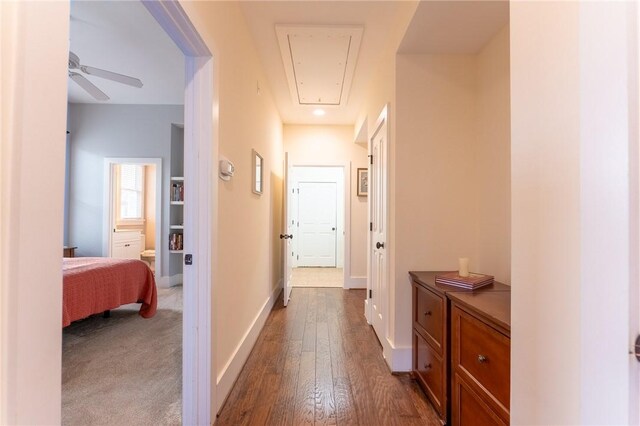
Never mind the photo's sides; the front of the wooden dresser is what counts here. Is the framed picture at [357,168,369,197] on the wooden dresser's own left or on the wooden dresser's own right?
on the wooden dresser's own right

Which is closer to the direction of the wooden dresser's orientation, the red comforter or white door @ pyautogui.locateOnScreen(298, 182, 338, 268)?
the red comforter

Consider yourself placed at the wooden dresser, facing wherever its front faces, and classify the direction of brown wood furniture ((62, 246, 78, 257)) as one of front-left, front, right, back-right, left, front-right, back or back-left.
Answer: front-right

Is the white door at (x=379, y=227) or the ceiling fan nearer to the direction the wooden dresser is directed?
the ceiling fan

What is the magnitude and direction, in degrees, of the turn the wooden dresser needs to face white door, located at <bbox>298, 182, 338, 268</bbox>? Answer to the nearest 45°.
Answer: approximately 90° to its right

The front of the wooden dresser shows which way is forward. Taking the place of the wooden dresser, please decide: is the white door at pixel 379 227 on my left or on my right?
on my right

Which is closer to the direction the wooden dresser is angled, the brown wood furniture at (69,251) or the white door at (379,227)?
the brown wood furniture

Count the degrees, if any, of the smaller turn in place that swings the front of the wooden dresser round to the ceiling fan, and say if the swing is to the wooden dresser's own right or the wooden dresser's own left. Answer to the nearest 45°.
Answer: approximately 45° to the wooden dresser's own right

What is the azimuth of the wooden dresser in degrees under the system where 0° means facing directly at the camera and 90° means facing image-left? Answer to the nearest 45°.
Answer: approximately 45°
